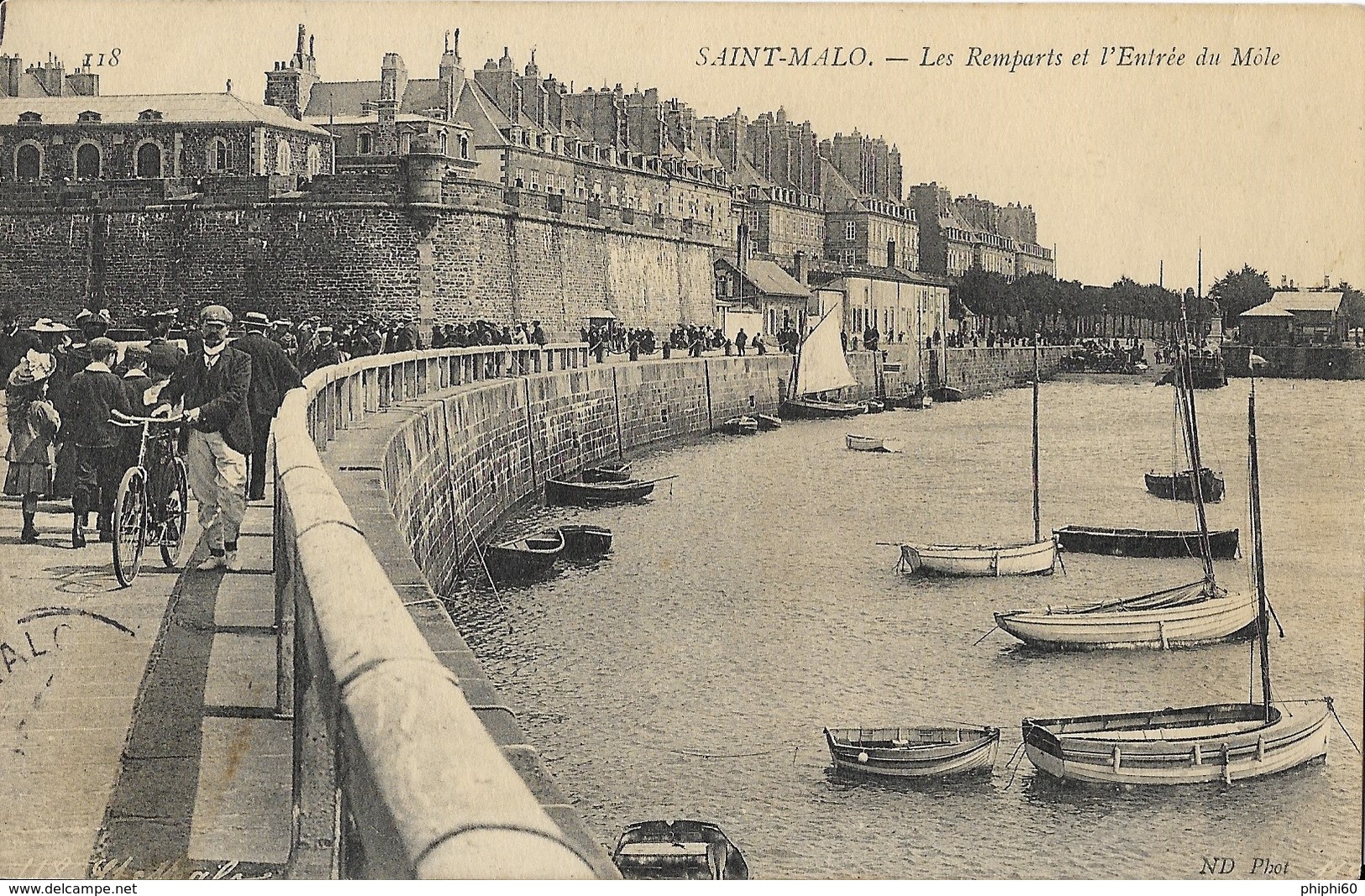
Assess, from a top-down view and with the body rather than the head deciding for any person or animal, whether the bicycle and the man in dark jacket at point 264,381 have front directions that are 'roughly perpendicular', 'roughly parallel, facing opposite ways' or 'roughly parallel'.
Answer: roughly parallel, facing opposite ways

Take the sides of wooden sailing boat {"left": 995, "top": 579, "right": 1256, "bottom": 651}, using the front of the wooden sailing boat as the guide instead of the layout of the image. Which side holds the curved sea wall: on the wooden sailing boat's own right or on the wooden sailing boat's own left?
on the wooden sailing boat's own right

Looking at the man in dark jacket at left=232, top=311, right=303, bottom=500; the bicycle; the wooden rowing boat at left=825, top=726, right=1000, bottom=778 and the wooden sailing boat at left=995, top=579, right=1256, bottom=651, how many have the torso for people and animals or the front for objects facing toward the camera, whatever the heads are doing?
1

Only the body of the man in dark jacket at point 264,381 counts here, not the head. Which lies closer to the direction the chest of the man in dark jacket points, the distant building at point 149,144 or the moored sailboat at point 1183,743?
the distant building

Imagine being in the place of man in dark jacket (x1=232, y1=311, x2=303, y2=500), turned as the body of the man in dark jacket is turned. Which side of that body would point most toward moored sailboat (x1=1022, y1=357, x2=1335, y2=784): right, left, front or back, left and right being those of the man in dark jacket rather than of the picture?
right

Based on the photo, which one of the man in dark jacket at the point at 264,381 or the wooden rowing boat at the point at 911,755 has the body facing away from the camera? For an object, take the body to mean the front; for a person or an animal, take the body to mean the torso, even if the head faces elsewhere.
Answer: the man in dark jacket

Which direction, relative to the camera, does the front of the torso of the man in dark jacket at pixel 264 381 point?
away from the camera

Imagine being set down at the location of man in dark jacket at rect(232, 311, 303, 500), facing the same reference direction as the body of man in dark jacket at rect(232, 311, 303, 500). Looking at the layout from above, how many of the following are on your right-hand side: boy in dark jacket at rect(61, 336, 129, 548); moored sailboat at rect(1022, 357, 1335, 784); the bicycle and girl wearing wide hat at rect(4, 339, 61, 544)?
1

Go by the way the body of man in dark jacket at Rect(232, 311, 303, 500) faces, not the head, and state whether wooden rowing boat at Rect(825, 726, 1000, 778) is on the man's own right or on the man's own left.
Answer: on the man's own right

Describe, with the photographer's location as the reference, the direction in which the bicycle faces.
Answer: facing the viewer
